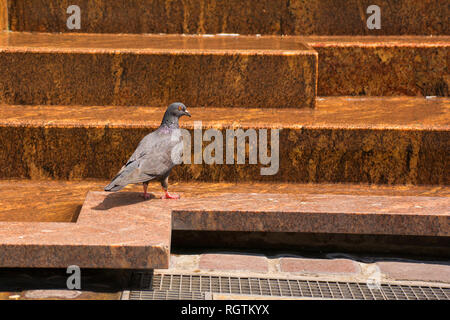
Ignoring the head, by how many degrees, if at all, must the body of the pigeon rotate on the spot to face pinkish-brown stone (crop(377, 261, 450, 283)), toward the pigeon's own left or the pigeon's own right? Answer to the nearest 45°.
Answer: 0° — it already faces it

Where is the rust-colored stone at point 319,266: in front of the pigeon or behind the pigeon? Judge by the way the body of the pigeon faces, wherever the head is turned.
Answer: in front

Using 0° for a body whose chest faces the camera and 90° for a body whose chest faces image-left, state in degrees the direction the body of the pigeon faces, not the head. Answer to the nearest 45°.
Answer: approximately 270°
